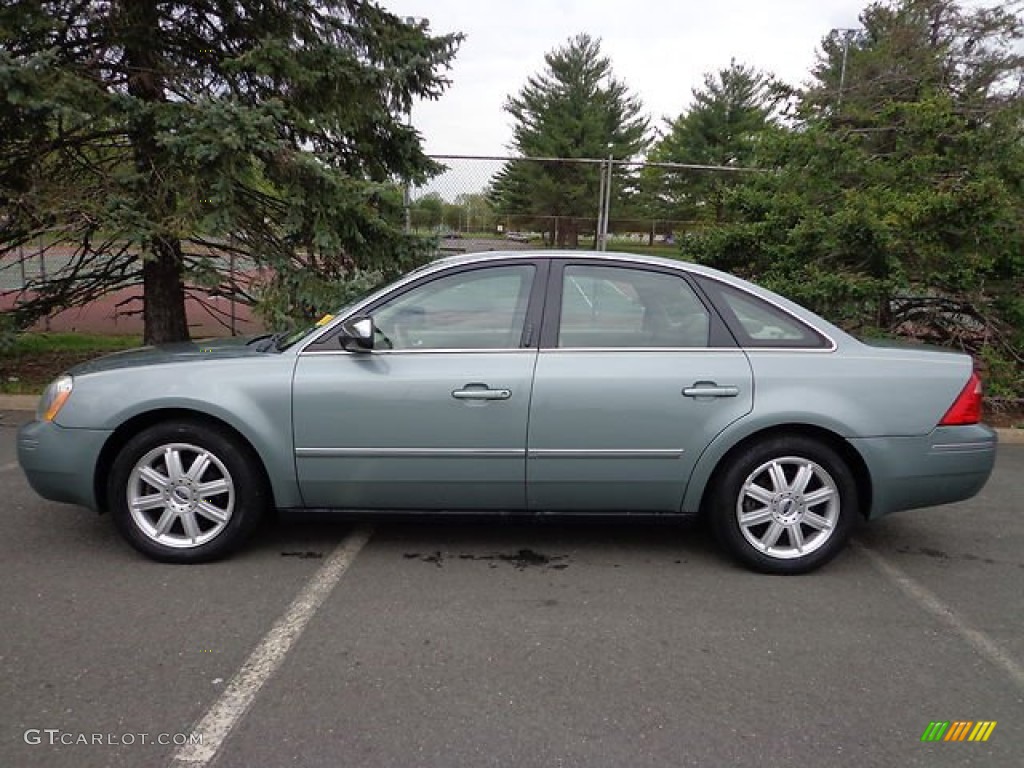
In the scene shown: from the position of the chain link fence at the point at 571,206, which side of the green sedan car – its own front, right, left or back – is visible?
right

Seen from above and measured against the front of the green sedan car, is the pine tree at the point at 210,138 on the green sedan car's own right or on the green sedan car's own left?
on the green sedan car's own right

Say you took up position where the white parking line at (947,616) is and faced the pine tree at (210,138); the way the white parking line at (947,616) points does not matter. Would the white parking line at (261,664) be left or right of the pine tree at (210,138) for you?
left

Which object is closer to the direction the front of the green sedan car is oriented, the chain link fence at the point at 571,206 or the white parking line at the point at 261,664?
the white parking line

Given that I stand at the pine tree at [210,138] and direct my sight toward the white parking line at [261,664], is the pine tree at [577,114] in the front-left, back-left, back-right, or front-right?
back-left

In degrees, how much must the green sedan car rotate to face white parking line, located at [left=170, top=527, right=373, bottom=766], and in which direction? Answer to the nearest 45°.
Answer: approximately 45° to its left

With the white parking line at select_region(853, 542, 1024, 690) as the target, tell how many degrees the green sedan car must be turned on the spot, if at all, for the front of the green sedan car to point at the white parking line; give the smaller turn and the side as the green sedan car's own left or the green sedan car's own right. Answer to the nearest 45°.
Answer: approximately 180°

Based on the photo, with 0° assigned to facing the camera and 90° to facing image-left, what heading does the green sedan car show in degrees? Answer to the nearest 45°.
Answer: approximately 90°

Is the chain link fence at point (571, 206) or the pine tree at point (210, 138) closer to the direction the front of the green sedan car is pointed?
the pine tree
